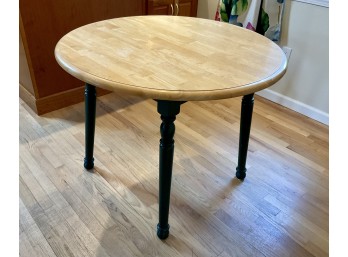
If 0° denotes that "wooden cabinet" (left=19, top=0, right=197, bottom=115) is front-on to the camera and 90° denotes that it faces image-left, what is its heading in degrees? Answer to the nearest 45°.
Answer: approximately 315°

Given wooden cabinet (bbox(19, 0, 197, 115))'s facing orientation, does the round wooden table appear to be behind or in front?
in front
